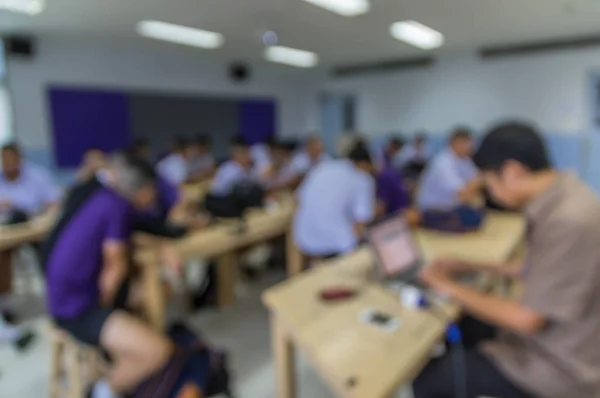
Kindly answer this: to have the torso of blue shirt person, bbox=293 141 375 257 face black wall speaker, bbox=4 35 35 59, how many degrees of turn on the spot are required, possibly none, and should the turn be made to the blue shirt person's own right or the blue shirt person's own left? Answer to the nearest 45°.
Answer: approximately 90° to the blue shirt person's own left

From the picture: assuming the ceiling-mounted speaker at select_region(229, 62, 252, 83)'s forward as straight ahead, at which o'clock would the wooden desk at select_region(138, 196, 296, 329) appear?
The wooden desk is roughly at 12 o'clock from the ceiling-mounted speaker.

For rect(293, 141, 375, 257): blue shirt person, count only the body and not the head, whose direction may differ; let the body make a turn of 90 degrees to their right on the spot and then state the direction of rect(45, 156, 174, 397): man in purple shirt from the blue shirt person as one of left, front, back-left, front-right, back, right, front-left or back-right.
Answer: right

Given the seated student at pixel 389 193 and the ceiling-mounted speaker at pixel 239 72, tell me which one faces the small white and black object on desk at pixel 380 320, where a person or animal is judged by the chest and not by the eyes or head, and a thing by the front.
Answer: the ceiling-mounted speaker

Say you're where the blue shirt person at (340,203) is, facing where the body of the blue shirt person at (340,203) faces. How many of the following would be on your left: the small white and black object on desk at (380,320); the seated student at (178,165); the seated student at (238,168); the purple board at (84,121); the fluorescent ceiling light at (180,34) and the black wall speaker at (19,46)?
5

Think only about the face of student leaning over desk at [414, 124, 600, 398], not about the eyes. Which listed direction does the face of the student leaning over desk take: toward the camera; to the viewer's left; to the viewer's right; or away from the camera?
to the viewer's left

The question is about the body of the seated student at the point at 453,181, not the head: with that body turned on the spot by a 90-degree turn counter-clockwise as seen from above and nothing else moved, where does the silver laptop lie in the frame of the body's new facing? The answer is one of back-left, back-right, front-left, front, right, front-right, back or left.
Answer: back-right

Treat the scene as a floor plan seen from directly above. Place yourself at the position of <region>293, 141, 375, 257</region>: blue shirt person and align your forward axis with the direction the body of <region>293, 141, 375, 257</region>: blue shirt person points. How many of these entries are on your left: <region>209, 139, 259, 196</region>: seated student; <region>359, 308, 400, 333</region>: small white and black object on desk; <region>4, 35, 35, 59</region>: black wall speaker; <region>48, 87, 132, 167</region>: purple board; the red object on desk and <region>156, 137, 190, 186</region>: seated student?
4

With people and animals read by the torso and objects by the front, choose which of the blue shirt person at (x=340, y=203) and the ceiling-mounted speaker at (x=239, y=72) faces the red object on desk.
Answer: the ceiling-mounted speaker

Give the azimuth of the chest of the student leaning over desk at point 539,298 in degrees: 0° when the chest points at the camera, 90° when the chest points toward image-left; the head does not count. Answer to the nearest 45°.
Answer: approximately 90°

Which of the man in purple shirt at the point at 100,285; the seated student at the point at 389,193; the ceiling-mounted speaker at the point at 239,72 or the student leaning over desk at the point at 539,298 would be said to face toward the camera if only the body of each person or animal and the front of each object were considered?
the ceiling-mounted speaker

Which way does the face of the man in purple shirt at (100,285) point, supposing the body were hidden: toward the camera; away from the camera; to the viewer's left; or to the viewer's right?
to the viewer's right
